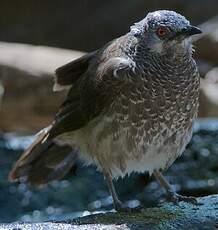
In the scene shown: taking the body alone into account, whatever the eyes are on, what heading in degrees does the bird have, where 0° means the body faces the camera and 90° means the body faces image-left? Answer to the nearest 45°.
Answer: approximately 315°
